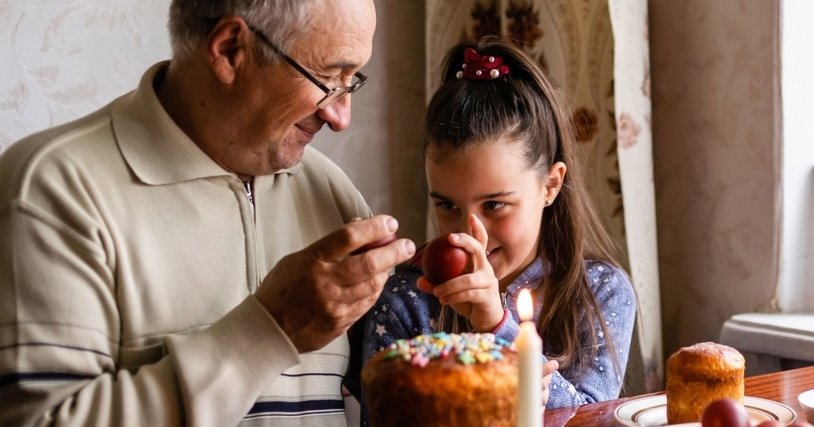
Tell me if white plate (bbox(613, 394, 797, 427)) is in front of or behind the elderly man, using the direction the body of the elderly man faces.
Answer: in front

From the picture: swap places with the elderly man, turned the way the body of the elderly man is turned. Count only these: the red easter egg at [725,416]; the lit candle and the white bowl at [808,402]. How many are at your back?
0

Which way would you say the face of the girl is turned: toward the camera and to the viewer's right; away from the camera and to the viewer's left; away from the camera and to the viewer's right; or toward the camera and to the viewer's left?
toward the camera and to the viewer's left

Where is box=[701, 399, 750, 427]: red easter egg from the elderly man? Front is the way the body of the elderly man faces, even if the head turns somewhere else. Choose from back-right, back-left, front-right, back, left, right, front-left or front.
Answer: front

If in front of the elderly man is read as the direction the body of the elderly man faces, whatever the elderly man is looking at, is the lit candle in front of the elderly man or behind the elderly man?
in front

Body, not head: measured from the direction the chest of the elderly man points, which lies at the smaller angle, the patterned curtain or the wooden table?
the wooden table

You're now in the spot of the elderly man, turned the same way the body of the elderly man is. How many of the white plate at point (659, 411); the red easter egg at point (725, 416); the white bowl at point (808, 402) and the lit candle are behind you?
0

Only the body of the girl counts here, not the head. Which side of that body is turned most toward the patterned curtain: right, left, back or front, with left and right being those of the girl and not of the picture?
back

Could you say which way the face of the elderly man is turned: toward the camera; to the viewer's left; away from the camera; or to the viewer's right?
to the viewer's right

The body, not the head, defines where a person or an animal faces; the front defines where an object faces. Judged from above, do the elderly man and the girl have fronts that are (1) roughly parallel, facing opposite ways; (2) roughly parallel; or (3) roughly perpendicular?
roughly perpendicular

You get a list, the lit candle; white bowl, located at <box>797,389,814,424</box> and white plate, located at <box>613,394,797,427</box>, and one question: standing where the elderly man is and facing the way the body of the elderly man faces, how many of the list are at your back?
0

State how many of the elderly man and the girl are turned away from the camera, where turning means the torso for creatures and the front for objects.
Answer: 0

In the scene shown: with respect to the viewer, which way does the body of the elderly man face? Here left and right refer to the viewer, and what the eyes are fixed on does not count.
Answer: facing the viewer and to the right of the viewer

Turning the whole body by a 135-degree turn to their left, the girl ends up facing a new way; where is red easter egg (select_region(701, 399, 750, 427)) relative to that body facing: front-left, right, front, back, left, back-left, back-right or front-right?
right
